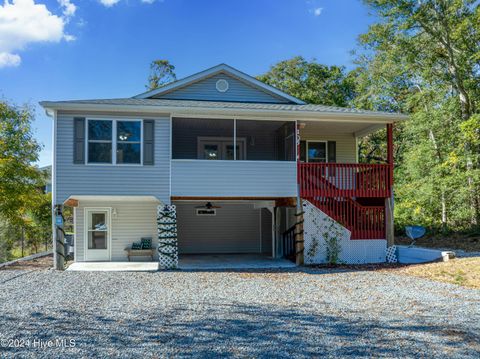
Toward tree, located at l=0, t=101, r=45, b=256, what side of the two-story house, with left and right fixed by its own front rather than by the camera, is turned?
right

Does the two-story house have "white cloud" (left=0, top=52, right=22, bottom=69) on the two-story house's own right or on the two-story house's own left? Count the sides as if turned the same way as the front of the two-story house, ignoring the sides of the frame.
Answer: on the two-story house's own right

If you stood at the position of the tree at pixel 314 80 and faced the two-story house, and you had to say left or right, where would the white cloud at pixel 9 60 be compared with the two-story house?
right

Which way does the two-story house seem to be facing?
toward the camera

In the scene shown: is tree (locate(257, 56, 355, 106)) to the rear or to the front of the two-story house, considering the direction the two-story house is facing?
to the rear

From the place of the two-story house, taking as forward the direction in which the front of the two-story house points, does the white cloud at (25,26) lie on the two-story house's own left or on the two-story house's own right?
on the two-story house's own right
